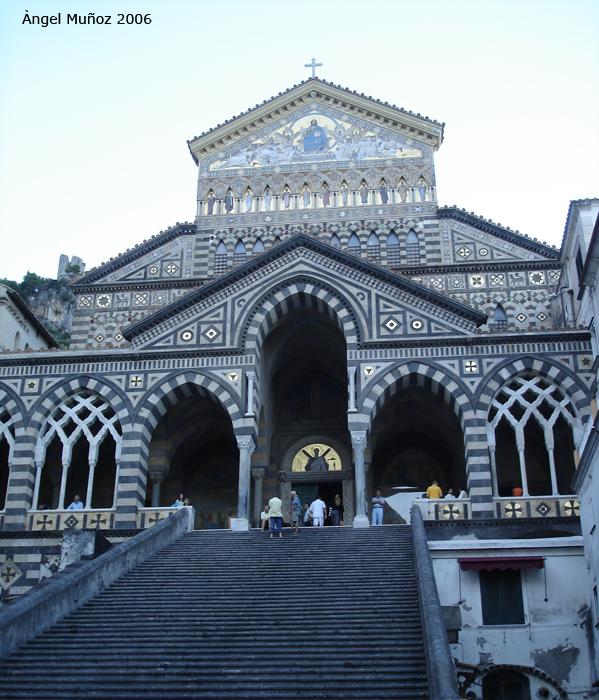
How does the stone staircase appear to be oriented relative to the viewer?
toward the camera

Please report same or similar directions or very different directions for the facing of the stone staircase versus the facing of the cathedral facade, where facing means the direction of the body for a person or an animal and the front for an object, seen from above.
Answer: same or similar directions

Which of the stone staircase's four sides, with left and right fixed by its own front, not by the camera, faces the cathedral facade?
back

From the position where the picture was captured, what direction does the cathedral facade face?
facing the viewer

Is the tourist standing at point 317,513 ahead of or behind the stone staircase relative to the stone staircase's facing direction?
behind

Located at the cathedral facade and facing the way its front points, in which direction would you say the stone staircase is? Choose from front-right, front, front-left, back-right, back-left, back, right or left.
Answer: front
